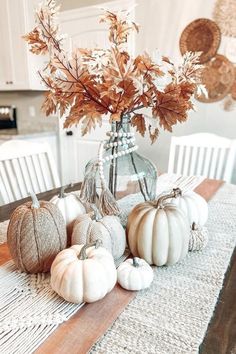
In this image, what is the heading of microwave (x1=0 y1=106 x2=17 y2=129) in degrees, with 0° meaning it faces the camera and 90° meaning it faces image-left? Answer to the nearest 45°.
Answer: approximately 0°

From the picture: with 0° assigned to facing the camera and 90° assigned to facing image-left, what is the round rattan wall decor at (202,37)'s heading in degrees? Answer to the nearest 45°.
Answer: approximately 0°

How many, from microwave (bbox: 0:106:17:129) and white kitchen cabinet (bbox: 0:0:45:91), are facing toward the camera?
2

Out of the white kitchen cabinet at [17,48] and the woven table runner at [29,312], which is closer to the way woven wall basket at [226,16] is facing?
the woven table runner

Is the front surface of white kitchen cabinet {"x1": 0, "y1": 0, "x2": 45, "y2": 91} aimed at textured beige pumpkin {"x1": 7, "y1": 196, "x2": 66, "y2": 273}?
yes

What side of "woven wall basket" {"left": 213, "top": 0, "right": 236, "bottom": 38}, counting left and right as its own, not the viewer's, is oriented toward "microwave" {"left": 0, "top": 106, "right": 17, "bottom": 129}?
right
